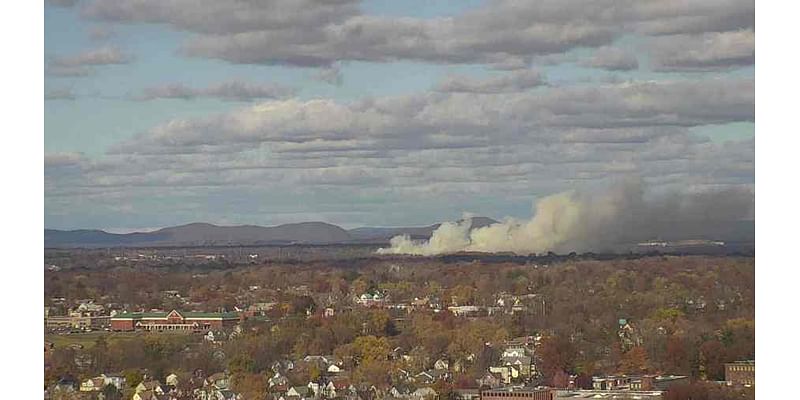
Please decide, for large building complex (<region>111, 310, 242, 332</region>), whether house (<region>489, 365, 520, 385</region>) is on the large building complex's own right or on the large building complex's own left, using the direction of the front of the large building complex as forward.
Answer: on the large building complex's own left

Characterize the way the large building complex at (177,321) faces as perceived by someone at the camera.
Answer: facing the viewer

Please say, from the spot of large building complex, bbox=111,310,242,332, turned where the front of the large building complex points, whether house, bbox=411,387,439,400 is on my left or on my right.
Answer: on my left

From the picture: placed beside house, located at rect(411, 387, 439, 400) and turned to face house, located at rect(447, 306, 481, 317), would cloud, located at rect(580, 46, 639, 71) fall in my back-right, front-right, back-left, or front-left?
front-right

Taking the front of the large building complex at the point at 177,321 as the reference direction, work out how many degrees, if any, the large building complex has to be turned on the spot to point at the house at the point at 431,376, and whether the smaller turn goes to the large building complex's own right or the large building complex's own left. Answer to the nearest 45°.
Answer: approximately 90° to the large building complex's own left

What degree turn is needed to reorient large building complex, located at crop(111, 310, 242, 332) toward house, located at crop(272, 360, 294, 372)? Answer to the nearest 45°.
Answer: approximately 45° to its left

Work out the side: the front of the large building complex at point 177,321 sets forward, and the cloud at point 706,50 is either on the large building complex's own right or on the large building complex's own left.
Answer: on the large building complex's own left

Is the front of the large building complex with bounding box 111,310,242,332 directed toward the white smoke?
no

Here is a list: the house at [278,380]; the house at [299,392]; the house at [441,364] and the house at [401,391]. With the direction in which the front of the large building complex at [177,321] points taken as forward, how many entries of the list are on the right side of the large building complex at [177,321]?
0

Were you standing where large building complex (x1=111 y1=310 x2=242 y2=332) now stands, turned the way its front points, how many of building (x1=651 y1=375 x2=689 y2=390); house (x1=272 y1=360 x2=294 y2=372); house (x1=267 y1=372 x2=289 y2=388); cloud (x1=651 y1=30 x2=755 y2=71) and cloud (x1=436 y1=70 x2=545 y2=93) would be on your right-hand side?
0

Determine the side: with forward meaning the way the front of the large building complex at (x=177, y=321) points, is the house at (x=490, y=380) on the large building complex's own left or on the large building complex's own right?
on the large building complex's own left
